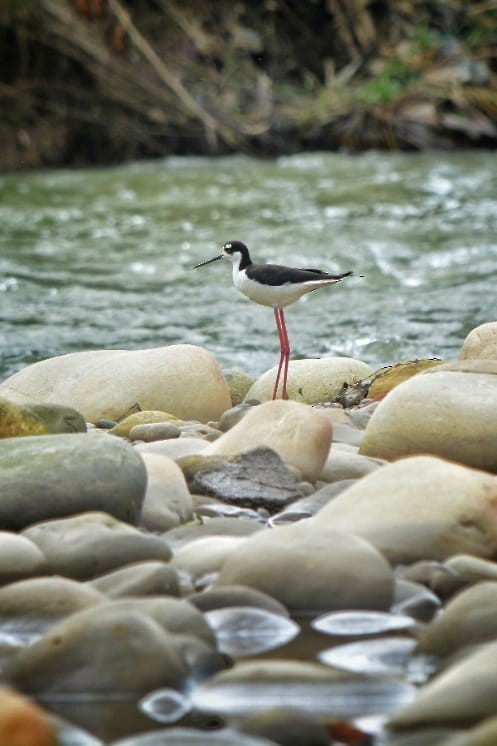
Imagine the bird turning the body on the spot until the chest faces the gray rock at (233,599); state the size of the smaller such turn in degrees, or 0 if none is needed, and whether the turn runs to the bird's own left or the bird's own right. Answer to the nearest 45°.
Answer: approximately 90° to the bird's own left

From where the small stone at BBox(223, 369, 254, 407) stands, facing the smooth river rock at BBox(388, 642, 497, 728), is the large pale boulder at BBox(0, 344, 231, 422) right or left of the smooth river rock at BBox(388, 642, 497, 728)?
right

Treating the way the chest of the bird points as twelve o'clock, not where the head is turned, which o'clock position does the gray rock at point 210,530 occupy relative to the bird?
The gray rock is roughly at 9 o'clock from the bird.

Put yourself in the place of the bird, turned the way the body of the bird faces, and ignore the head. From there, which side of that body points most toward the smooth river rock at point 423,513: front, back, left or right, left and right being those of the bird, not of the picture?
left

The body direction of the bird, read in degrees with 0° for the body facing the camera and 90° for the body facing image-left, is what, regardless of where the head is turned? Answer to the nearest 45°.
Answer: approximately 90°

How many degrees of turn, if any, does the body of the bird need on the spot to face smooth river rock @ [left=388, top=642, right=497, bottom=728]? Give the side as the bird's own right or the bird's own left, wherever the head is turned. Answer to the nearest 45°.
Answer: approximately 90° to the bird's own left

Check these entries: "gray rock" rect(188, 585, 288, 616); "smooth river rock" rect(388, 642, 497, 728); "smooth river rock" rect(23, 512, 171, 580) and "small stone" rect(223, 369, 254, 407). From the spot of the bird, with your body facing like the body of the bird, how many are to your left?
3
